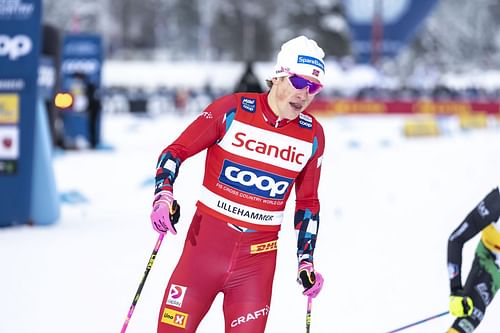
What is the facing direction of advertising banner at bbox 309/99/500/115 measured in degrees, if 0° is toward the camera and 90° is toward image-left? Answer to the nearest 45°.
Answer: approximately 0°

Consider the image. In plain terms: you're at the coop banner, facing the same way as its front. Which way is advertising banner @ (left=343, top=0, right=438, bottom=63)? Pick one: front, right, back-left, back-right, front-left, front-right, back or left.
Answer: back-left

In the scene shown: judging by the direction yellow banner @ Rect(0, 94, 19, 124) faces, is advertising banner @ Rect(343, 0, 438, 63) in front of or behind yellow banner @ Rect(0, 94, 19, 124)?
behind

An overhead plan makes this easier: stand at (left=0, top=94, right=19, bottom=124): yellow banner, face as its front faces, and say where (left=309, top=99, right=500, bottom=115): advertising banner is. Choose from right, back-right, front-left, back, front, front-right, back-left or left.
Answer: back-left

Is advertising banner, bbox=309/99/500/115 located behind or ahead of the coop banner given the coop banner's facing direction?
behind

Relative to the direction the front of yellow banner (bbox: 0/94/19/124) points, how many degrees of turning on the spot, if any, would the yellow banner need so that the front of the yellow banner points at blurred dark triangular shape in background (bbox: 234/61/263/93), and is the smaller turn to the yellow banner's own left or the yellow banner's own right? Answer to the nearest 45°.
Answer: approximately 135° to the yellow banner's own left

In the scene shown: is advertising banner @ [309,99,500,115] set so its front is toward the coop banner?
yes

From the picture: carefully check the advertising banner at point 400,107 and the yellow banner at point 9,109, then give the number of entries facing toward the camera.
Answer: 2
